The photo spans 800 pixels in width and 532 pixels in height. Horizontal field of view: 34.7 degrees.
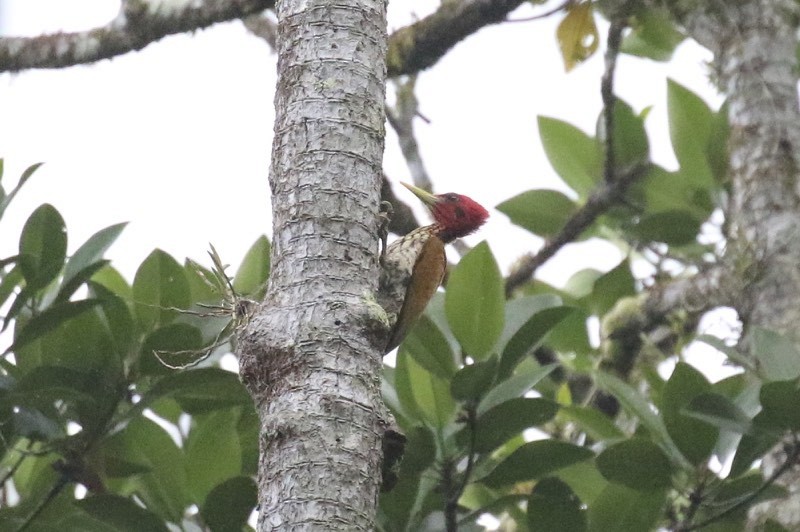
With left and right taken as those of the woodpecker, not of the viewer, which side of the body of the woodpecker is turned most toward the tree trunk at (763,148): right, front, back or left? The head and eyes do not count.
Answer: back

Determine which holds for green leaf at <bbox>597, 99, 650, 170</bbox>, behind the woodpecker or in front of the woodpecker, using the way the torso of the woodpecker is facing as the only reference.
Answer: behind

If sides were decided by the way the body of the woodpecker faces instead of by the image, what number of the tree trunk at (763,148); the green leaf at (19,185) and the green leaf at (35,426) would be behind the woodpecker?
1

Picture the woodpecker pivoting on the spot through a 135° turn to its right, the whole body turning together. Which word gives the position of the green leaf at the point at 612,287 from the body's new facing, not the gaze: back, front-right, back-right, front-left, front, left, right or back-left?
front

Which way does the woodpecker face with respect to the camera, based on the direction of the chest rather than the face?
to the viewer's left

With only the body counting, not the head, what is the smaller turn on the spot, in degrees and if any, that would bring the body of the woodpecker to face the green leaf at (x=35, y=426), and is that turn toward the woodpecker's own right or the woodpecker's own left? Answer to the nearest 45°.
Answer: approximately 45° to the woodpecker's own left

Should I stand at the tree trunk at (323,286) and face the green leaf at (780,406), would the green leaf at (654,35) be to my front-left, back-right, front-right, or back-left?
front-left
